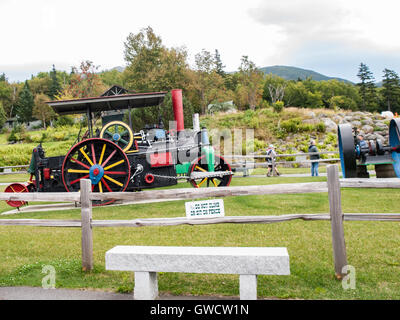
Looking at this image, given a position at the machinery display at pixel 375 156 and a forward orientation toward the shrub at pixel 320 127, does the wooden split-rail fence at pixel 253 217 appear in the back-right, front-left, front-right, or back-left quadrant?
back-left

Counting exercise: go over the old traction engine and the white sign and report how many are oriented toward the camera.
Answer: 1

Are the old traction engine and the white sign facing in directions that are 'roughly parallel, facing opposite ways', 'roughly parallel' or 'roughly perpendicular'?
roughly perpendicular

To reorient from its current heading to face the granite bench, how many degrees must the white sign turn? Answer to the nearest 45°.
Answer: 0° — it already faces it

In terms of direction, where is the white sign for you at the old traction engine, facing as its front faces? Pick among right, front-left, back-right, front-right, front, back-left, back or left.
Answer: right

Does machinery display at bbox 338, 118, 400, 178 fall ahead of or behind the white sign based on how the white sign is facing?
behind

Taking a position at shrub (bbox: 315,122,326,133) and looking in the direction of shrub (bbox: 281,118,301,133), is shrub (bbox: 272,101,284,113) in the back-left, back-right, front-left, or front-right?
front-right

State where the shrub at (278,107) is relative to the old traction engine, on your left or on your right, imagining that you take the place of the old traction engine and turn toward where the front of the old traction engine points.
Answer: on your left

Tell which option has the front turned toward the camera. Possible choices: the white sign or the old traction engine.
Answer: the white sign

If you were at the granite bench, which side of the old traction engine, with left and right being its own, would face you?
right

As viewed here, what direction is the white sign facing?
toward the camera

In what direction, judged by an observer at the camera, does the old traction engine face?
facing to the right of the viewer

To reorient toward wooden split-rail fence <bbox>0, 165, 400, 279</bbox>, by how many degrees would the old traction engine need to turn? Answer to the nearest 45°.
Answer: approximately 90° to its right

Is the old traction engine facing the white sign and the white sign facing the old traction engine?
no

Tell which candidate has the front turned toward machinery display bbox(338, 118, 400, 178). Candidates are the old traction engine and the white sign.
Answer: the old traction engine
